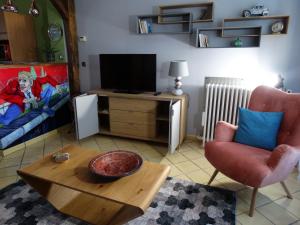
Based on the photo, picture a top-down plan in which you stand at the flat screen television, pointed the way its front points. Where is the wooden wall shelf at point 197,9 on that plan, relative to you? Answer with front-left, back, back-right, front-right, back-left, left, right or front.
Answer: left

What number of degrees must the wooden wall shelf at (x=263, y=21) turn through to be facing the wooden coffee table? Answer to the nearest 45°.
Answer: approximately 45° to its right

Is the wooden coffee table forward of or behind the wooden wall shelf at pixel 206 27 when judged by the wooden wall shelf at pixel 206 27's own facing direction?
forward

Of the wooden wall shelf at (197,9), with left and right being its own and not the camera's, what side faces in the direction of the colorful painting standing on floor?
right

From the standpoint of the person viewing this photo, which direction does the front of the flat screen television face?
facing the viewer

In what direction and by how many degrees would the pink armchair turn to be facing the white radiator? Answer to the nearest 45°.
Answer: approximately 90° to its right

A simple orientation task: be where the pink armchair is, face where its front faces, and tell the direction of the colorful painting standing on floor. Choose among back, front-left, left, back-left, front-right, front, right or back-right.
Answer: front-right

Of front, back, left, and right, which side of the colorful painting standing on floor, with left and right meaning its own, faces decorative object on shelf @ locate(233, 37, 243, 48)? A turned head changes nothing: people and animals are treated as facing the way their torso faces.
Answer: front

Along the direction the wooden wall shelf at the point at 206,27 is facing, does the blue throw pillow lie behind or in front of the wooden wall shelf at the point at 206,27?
in front

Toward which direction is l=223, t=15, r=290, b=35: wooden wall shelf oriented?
toward the camera

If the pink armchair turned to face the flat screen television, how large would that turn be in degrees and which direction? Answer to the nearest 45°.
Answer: approximately 90° to its right

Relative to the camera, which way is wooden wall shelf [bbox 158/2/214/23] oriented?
toward the camera

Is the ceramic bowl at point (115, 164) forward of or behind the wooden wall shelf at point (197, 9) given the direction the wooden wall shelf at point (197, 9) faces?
forward

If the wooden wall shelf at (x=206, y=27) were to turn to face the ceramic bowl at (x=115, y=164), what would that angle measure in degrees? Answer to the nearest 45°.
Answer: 0° — it already faces it

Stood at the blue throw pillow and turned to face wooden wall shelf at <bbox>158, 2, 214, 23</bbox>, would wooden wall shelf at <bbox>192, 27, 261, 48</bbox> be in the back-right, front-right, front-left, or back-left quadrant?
front-right

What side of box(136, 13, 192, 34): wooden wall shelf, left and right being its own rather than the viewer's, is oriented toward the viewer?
front

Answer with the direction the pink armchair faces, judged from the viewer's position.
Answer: facing the viewer and to the left of the viewer

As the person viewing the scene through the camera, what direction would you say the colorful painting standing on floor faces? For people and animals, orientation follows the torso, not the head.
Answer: facing the viewer and to the right of the viewer

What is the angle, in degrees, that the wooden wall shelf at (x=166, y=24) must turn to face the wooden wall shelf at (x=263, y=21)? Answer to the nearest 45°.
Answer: approximately 90° to its left
